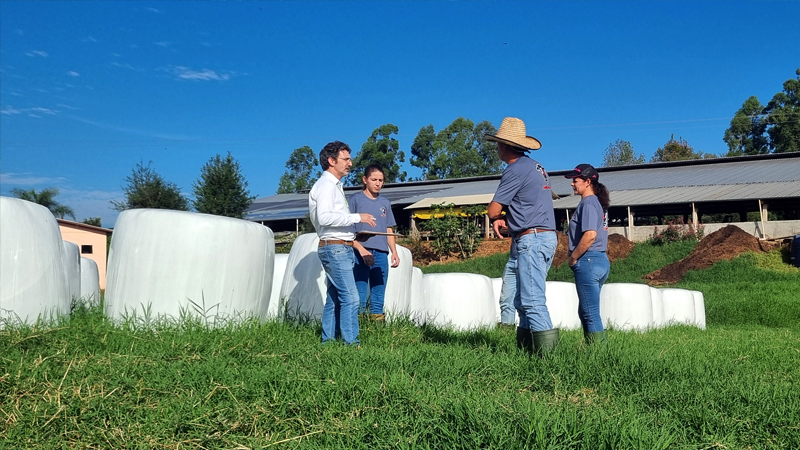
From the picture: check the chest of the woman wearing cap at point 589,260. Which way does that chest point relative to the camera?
to the viewer's left

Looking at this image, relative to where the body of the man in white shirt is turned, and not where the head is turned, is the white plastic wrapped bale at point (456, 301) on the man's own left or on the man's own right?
on the man's own left

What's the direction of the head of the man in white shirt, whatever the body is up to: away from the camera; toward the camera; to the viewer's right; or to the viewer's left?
to the viewer's right

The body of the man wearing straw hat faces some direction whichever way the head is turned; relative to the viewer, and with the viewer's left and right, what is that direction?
facing away from the viewer and to the left of the viewer

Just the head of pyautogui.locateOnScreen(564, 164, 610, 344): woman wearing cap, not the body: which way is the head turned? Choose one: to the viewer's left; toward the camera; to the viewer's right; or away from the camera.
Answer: to the viewer's left

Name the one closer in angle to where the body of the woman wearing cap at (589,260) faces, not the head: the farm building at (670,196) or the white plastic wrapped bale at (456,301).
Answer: the white plastic wrapped bale

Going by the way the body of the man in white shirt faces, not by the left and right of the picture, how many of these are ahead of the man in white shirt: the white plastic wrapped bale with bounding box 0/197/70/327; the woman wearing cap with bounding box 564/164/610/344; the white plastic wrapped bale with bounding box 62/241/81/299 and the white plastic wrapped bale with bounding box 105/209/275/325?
1

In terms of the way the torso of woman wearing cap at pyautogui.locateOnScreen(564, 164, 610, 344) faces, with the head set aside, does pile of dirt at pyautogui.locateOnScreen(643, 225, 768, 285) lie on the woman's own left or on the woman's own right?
on the woman's own right

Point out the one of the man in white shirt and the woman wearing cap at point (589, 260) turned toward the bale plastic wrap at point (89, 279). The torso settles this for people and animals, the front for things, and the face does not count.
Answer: the woman wearing cap

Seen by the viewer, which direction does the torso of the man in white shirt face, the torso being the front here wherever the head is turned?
to the viewer's right

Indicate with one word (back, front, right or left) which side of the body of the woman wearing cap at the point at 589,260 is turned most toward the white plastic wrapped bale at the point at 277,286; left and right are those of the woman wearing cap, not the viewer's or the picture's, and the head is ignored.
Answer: front

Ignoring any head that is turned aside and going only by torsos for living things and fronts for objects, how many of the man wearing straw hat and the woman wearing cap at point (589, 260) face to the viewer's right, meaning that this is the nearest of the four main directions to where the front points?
0

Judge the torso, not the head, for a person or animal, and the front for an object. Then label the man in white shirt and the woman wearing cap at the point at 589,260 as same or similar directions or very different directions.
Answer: very different directions

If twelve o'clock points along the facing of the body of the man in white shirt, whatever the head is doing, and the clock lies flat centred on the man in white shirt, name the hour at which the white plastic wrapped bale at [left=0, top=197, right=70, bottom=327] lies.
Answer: The white plastic wrapped bale is roughly at 6 o'clock from the man in white shirt.

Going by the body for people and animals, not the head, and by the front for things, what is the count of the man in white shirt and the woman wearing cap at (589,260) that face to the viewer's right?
1

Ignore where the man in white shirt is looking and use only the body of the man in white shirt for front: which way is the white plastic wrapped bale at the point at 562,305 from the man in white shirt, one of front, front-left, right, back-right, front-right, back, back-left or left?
front-left

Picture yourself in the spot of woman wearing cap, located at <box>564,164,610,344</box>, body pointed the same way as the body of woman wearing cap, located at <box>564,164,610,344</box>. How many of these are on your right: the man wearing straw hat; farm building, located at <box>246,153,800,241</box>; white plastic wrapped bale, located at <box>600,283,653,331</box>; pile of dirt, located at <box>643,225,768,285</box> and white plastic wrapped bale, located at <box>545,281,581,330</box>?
4
